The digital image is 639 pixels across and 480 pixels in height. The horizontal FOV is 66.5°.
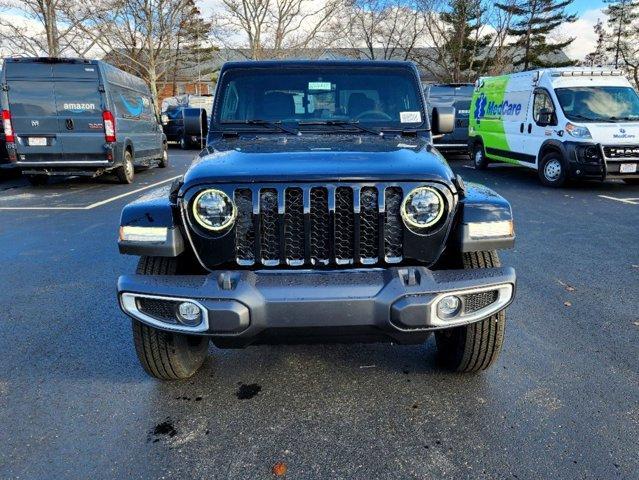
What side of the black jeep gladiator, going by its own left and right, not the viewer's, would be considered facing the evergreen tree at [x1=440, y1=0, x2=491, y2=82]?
back

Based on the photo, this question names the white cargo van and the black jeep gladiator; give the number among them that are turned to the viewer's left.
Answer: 0

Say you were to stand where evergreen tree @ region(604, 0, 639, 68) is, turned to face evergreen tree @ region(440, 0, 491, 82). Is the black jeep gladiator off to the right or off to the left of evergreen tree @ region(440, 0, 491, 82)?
left

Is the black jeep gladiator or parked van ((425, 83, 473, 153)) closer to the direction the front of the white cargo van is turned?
the black jeep gladiator

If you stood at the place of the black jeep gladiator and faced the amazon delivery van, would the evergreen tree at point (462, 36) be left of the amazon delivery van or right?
right

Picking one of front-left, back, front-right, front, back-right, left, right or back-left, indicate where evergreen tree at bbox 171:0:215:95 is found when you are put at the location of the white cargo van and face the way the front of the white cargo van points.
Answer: back

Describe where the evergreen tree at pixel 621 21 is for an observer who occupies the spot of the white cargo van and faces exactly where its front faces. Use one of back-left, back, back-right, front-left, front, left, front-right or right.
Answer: back-left

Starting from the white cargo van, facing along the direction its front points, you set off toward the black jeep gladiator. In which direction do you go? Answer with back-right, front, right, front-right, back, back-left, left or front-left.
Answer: front-right

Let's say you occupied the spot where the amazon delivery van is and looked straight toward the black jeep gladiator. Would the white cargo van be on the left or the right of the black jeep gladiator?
left

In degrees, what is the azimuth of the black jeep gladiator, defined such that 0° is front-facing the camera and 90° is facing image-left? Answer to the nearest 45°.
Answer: approximately 0°

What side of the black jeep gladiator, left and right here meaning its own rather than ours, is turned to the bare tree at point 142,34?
back

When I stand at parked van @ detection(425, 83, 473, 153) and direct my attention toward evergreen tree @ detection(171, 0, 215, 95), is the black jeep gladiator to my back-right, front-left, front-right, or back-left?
back-left

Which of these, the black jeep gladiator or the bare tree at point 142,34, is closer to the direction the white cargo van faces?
the black jeep gladiator

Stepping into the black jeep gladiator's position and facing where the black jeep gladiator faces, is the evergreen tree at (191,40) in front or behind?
behind

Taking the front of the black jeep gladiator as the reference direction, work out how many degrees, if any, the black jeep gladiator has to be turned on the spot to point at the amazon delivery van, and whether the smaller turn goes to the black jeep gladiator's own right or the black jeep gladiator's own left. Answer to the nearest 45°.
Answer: approximately 135° to the black jeep gladiator's own right
